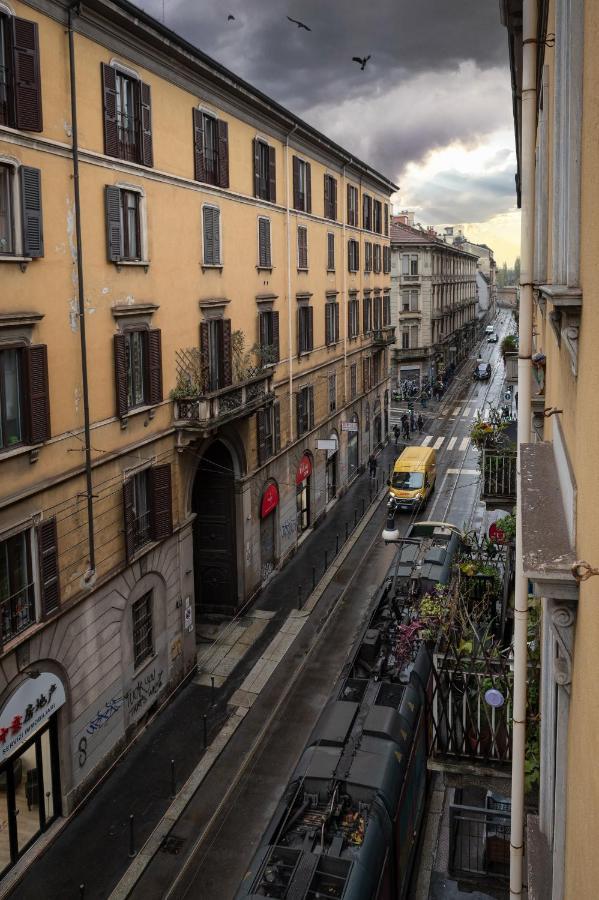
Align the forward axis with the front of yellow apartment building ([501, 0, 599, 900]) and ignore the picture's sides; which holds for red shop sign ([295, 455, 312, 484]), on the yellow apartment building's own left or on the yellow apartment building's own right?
on the yellow apartment building's own right

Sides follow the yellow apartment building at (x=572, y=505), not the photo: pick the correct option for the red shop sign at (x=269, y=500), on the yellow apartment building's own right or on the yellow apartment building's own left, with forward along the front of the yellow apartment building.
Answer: on the yellow apartment building's own right

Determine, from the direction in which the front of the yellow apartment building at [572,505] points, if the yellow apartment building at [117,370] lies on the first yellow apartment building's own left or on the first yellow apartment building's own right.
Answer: on the first yellow apartment building's own right

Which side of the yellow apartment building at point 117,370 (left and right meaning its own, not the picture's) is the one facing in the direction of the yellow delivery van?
left

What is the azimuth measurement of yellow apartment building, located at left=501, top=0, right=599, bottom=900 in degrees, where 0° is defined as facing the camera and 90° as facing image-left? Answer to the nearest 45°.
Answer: approximately 90°

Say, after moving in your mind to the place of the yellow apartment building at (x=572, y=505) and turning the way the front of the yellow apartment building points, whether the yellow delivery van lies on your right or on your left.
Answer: on your right

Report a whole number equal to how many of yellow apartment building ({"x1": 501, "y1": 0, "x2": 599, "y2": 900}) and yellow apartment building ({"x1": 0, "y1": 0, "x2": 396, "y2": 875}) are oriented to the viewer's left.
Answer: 1
